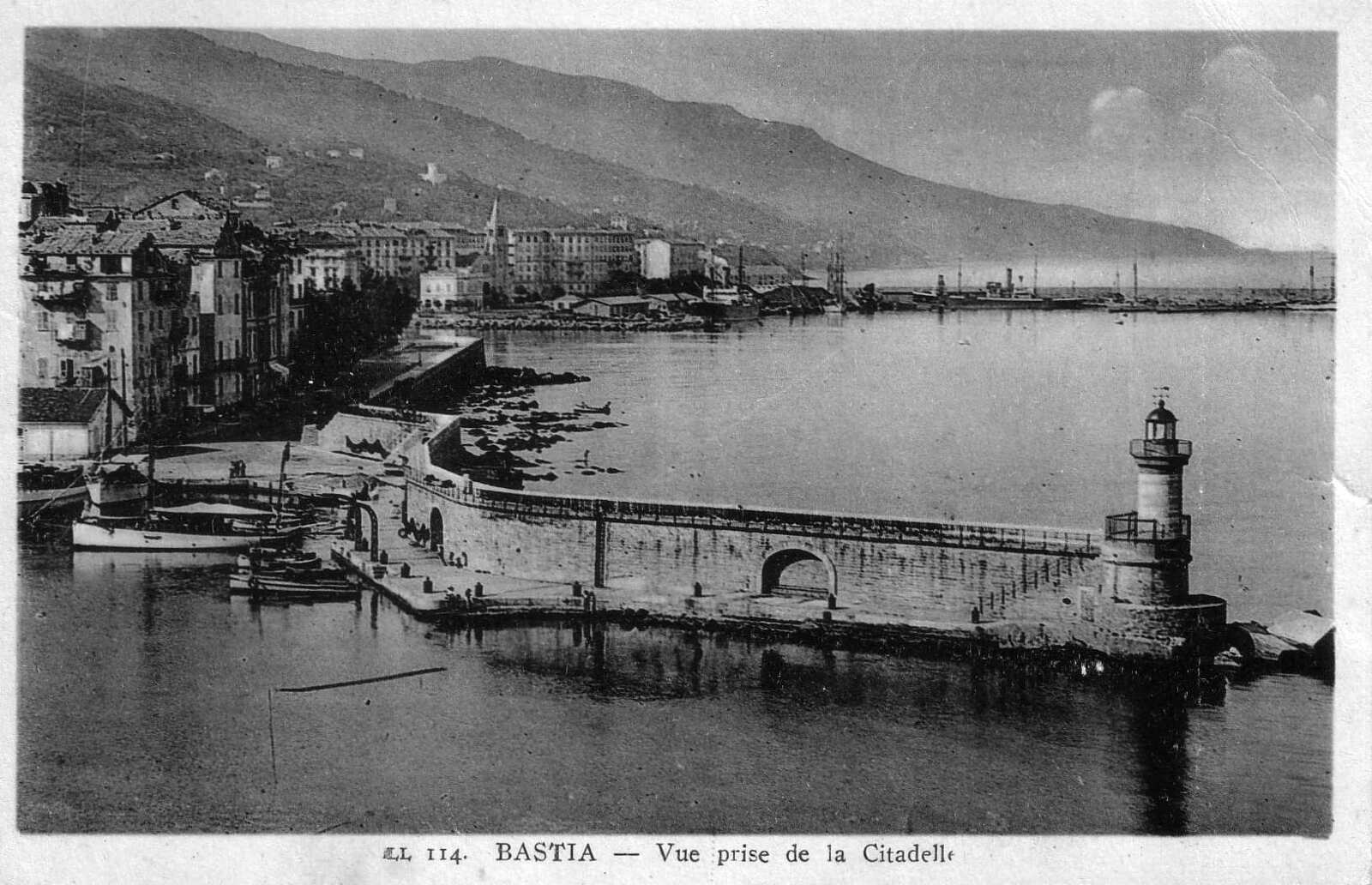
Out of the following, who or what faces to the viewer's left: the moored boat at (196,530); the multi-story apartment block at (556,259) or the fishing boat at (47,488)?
the moored boat

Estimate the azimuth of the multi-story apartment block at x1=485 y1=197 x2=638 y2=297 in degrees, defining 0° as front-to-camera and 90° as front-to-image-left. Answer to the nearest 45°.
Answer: approximately 0°

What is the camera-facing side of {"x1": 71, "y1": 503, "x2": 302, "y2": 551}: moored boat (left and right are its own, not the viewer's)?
left

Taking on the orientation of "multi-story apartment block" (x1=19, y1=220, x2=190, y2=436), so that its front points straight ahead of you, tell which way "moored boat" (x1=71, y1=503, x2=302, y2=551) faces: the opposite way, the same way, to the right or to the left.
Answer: to the right

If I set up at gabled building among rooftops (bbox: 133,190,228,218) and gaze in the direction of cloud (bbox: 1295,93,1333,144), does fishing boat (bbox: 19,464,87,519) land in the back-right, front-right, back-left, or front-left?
back-right
